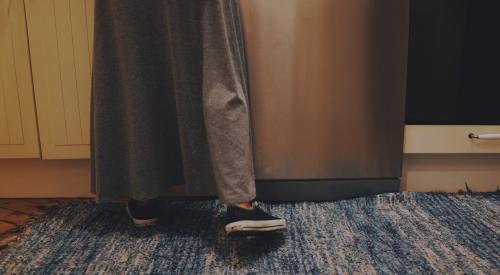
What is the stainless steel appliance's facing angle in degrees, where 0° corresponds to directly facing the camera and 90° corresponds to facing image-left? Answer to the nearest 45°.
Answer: approximately 0°
